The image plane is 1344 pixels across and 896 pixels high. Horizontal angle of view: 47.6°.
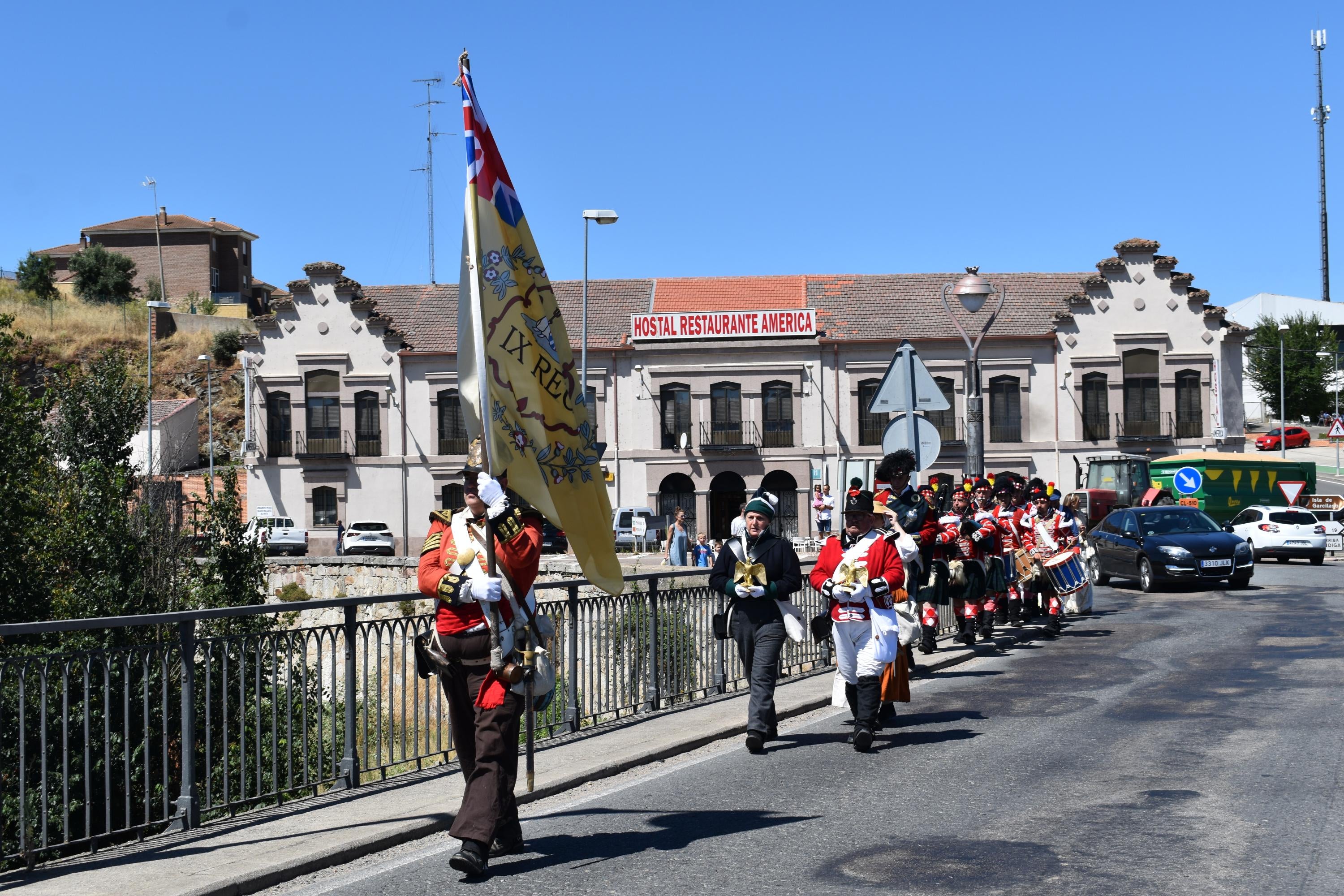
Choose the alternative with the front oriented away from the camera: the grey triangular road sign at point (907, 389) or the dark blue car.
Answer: the grey triangular road sign

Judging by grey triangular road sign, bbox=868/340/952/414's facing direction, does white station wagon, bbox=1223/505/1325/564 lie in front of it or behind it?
in front

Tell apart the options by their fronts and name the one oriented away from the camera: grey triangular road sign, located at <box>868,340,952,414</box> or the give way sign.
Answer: the grey triangular road sign

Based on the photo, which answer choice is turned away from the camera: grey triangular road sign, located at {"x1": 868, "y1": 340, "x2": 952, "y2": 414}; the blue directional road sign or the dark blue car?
the grey triangular road sign

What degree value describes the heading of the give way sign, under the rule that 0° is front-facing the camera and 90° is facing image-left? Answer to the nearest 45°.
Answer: approximately 0°

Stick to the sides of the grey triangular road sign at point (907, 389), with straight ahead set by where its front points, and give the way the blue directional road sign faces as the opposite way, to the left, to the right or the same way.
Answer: the opposite way

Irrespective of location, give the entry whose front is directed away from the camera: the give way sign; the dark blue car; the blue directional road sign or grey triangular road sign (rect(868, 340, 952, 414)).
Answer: the grey triangular road sign

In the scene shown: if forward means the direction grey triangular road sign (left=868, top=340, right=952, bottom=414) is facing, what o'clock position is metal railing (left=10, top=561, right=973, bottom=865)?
The metal railing is roughly at 7 o'clock from the grey triangular road sign.

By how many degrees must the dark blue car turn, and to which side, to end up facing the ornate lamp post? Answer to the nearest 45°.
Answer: approximately 45° to its right

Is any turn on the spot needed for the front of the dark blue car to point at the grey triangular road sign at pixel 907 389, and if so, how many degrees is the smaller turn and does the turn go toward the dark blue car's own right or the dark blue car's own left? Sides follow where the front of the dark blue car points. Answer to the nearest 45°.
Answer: approximately 45° to the dark blue car's own right

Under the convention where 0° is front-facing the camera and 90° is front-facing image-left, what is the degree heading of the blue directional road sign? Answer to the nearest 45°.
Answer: approximately 0°

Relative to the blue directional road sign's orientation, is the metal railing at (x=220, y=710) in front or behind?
in front

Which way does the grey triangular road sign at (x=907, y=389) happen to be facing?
away from the camera
